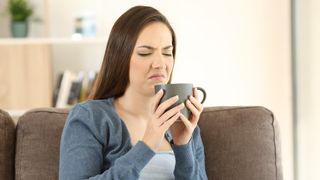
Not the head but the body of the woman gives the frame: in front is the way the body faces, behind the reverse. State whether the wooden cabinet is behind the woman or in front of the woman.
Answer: behind

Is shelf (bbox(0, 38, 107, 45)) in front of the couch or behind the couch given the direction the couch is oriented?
behind

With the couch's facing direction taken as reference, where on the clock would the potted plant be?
The potted plant is roughly at 5 o'clock from the couch.

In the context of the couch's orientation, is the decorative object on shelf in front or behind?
behind

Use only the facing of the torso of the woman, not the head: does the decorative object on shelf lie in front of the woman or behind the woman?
behind

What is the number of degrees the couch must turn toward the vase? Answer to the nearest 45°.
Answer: approximately 135° to its right

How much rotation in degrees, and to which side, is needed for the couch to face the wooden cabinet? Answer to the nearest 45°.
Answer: approximately 135° to its right

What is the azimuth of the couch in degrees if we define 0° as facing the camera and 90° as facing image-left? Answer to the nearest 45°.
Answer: approximately 0°
